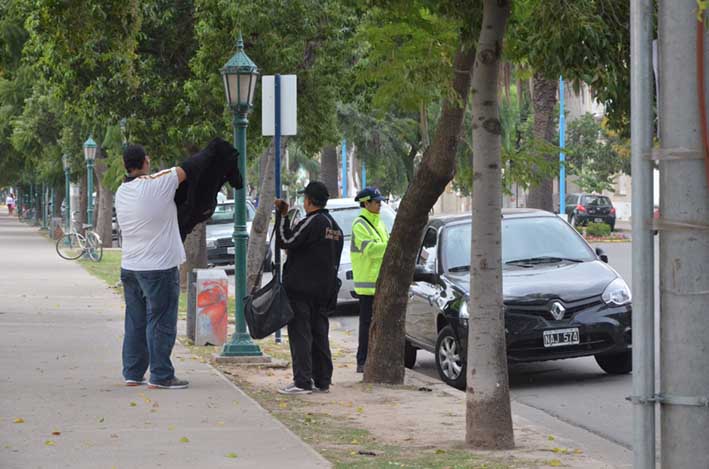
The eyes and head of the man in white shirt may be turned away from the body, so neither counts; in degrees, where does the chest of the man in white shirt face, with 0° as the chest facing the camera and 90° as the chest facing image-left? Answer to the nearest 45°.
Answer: approximately 225°

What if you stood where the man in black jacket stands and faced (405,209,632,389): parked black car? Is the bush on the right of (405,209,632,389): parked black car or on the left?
left

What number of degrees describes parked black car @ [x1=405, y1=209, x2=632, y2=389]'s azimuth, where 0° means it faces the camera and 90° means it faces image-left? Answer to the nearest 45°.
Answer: approximately 315°

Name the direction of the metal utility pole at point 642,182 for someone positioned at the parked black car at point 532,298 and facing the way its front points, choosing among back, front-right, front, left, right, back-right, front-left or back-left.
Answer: front-right
